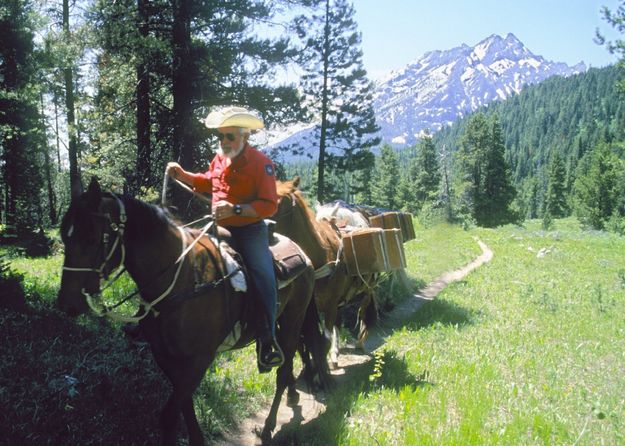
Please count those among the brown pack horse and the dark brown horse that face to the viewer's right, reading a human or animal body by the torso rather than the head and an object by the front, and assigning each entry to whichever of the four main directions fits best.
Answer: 0

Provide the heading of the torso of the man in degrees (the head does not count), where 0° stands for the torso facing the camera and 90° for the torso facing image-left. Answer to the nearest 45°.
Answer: approximately 45°

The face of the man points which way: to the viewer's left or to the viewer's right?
to the viewer's left

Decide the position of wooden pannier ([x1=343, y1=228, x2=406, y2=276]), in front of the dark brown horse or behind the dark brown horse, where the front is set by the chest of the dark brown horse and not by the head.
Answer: behind

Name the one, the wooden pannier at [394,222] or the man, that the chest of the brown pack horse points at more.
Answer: the man

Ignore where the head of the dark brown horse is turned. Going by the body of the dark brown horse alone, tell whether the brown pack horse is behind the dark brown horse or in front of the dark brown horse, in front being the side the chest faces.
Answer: behind

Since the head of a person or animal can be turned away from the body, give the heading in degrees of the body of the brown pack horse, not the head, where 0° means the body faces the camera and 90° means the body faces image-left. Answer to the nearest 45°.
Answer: approximately 45°

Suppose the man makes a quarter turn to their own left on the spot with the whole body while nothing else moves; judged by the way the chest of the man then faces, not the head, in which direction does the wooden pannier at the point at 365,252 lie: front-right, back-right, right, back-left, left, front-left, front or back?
left

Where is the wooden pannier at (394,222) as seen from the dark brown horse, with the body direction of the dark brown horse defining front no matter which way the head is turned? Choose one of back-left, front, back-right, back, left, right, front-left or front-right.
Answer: back

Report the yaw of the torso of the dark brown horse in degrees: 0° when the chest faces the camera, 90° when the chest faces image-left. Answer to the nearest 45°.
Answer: approximately 45°

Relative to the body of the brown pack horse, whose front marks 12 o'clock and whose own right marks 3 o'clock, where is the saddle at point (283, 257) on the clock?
The saddle is roughly at 11 o'clock from the brown pack horse.

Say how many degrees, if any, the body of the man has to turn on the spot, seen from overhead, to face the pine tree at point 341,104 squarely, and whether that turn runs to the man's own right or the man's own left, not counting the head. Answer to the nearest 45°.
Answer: approximately 135° to the man's own right

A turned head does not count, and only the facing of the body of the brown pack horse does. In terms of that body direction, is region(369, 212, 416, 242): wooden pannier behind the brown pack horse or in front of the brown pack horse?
behind
